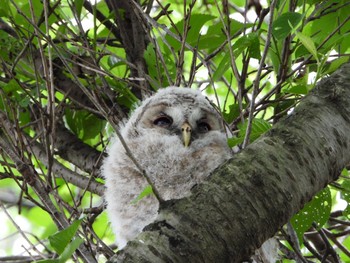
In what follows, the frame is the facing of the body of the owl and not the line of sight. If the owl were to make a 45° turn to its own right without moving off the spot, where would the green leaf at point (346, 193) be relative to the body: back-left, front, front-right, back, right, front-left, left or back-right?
left

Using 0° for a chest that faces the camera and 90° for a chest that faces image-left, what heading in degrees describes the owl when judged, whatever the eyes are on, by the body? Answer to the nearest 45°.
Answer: approximately 315°

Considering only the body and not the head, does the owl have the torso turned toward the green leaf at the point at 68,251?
no
